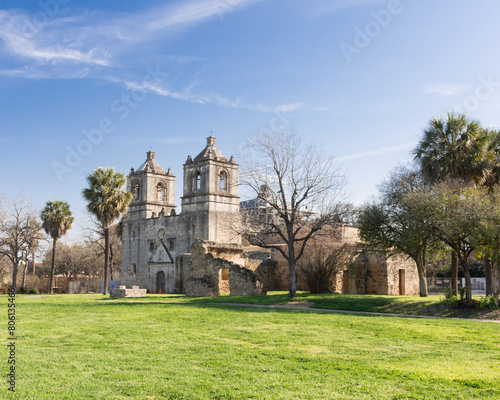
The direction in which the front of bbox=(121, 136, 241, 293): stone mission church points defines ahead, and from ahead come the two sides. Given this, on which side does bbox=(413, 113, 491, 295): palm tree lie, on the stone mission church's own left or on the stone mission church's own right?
on the stone mission church's own left

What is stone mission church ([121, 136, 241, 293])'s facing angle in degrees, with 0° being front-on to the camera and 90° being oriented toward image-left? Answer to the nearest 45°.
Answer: approximately 45°

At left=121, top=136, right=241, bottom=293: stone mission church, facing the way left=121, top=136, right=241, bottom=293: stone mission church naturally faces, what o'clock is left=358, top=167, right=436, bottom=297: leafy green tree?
The leafy green tree is roughly at 10 o'clock from the stone mission church.

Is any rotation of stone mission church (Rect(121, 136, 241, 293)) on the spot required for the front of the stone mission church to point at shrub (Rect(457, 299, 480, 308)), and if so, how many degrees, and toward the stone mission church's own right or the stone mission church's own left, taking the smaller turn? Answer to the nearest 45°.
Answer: approximately 45° to the stone mission church's own left

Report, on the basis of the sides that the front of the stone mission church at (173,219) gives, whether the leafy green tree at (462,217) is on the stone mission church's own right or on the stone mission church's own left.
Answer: on the stone mission church's own left

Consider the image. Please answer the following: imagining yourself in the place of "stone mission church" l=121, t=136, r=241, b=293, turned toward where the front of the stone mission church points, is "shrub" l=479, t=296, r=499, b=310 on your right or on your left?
on your left

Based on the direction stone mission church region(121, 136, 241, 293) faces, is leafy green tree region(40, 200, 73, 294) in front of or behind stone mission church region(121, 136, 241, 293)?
in front
